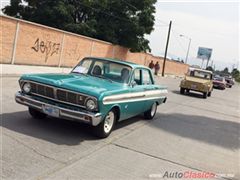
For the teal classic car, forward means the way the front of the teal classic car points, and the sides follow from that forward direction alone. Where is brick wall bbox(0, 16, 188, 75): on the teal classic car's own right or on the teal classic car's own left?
on the teal classic car's own right

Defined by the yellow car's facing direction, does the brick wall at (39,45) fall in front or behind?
in front

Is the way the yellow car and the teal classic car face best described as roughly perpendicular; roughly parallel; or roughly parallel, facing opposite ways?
roughly parallel

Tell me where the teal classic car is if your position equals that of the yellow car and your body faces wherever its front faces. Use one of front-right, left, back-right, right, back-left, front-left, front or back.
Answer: front-left

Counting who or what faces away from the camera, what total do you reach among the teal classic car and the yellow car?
0

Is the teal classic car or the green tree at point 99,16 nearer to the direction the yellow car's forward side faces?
the teal classic car

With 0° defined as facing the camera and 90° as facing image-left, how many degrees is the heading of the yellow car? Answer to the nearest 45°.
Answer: approximately 45°

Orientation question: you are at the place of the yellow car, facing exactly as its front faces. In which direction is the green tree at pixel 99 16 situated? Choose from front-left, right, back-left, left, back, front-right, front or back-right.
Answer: right

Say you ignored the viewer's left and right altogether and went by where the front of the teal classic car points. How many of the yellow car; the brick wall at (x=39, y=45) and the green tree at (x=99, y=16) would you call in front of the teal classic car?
0

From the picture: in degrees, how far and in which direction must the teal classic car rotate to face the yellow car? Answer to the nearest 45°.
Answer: approximately 180°

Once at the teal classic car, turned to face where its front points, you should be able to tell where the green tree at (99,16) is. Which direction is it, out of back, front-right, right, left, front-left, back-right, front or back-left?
back-right

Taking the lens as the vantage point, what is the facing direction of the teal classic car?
facing the viewer and to the left of the viewer

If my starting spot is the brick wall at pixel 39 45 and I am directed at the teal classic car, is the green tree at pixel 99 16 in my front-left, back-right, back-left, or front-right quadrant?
back-left
